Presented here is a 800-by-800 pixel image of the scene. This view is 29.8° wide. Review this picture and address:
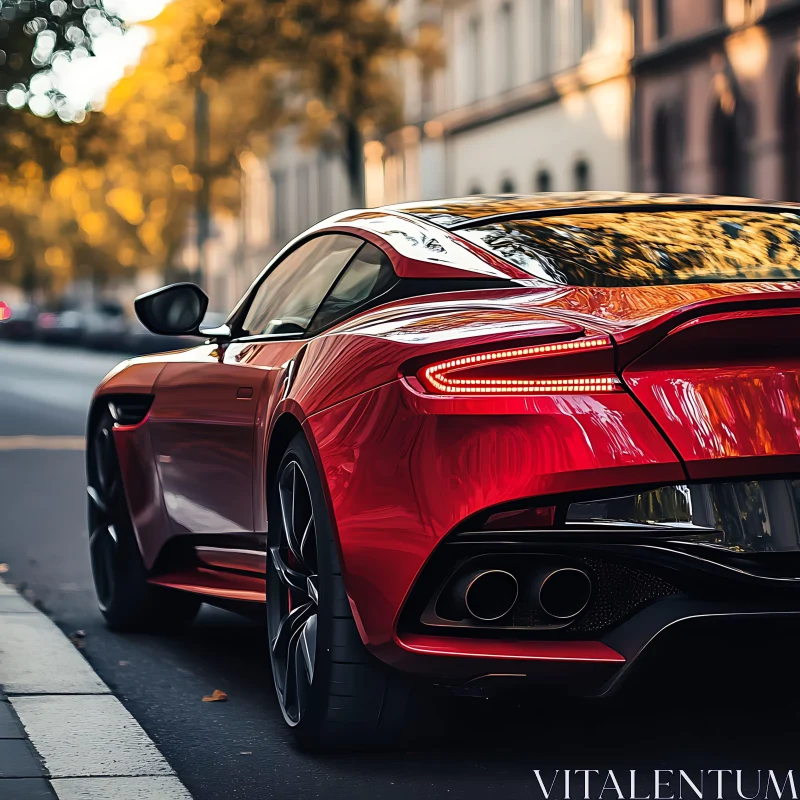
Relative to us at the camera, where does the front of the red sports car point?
facing away from the viewer and to the left of the viewer
